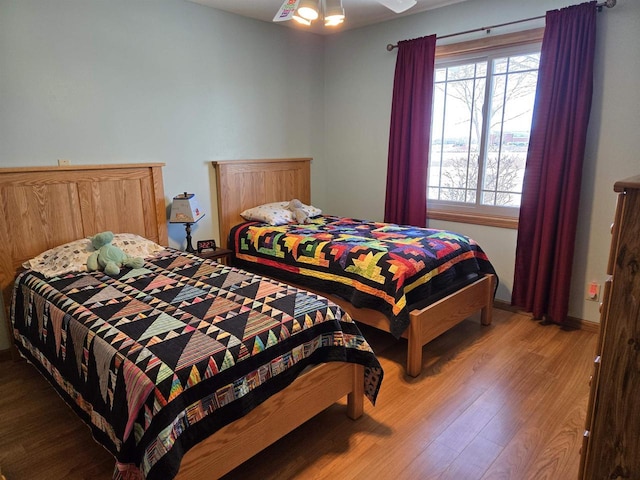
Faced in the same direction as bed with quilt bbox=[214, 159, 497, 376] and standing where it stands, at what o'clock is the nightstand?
The nightstand is roughly at 5 o'clock from the bed with quilt.

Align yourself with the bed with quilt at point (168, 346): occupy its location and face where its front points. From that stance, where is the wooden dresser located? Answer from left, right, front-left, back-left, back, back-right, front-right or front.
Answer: front

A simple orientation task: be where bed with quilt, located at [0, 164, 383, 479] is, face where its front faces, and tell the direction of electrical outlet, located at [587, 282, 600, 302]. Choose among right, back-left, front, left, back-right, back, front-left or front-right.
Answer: front-left

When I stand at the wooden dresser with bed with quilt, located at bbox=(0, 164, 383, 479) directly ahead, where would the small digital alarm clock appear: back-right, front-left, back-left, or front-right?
front-right

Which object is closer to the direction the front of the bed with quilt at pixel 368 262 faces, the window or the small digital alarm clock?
the window

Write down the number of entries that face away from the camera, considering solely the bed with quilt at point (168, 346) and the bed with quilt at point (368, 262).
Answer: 0

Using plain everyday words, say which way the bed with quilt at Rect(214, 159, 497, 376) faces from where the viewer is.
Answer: facing the viewer and to the right of the viewer

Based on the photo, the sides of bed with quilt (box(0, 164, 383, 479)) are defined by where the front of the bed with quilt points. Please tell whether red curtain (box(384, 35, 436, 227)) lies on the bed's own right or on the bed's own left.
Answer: on the bed's own left

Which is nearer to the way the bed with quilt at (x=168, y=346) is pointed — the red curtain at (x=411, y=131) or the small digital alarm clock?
the red curtain

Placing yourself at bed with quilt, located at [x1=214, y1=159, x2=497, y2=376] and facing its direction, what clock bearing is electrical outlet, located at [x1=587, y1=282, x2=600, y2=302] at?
The electrical outlet is roughly at 10 o'clock from the bed with quilt.

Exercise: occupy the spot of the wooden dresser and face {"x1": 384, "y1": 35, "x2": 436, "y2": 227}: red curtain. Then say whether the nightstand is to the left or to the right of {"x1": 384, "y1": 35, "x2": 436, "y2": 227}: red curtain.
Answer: left

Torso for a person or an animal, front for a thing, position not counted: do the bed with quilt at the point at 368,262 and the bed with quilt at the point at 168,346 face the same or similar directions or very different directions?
same or similar directions

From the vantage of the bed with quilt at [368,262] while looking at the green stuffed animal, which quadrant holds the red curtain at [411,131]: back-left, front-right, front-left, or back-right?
back-right

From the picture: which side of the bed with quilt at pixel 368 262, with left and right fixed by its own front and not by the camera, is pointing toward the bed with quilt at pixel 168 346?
right

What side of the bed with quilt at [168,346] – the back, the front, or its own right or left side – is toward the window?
left

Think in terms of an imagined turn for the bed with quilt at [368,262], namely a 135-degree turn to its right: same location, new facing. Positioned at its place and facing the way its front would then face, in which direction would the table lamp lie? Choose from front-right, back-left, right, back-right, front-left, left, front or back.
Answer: front

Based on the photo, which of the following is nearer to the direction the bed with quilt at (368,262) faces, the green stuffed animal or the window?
the window
